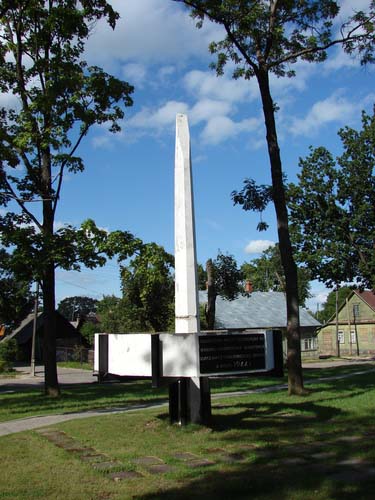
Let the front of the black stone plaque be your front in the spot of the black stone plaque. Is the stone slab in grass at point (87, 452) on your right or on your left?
on your right

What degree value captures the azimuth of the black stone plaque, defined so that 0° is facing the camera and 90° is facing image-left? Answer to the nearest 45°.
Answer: approximately 0°

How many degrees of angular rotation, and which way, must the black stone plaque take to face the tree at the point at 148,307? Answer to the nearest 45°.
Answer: approximately 180°

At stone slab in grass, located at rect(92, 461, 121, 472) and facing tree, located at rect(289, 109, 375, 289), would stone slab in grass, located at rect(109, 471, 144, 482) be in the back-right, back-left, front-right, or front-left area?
back-right

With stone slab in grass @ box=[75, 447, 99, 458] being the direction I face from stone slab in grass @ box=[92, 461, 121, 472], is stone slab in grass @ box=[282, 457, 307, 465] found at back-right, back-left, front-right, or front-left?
back-right
